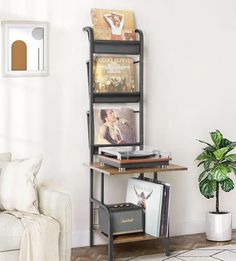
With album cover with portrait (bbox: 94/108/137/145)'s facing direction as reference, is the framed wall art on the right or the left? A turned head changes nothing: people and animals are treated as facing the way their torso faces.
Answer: on its right

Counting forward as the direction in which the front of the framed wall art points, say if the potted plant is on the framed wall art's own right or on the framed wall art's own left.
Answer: on the framed wall art's own left

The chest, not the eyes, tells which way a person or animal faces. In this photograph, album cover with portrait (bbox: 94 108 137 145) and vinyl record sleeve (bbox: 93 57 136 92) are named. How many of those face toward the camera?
2

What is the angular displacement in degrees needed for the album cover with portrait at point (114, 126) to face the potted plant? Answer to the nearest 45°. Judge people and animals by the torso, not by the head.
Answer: approximately 90° to its left

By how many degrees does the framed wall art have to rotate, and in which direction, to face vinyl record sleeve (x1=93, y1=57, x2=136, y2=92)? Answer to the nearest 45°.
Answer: approximately 90° to its left

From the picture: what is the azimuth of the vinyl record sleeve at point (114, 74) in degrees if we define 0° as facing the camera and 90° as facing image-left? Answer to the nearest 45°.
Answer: approximately 0°

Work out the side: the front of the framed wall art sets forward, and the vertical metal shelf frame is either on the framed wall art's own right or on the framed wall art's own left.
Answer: on the framed wall art's own left

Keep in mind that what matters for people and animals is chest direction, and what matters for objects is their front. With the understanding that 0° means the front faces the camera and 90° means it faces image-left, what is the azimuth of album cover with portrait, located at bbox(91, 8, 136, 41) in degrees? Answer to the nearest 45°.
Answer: approximately 0°

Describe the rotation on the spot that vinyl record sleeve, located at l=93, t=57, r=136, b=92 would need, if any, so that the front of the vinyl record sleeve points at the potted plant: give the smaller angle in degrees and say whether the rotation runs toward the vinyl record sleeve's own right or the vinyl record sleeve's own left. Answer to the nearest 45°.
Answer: approximately 90° to the vinyl record sleeve's own left
